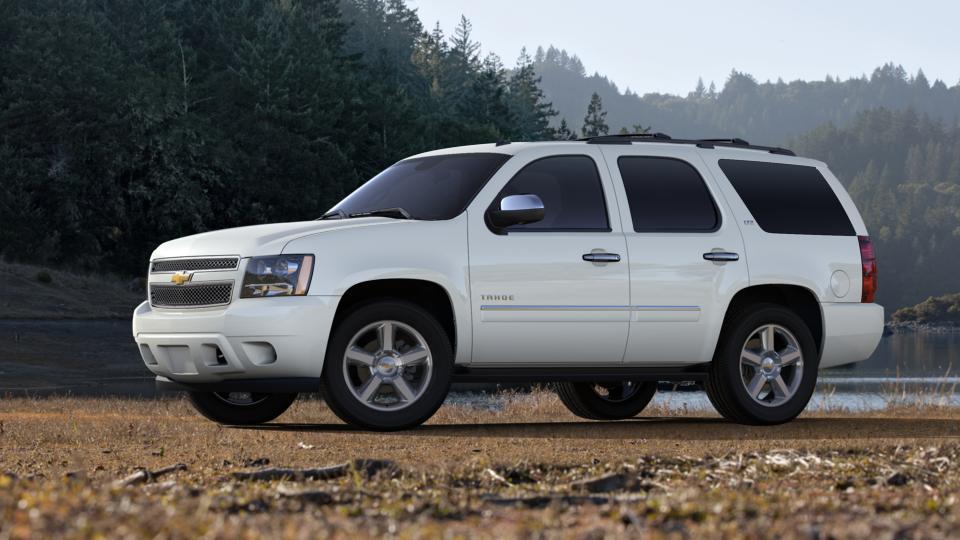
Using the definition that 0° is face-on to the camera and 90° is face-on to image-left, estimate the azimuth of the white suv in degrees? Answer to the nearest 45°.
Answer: approximately 45°
